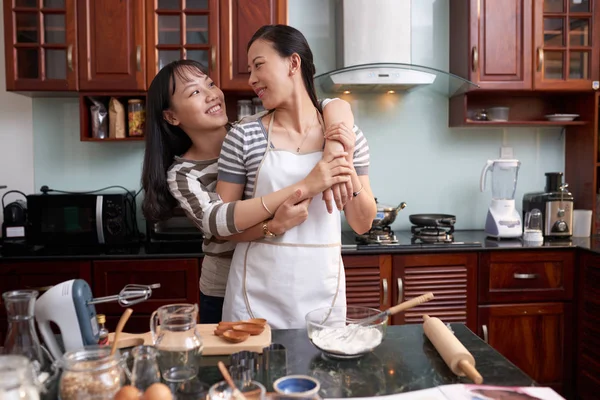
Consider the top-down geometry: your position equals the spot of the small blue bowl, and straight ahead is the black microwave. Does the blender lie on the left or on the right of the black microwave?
right

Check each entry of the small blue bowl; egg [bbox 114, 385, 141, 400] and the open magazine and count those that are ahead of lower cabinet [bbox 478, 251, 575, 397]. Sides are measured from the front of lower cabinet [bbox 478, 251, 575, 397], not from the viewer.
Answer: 3

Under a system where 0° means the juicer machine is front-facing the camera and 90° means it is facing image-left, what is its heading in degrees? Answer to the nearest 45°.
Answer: approximately 0°

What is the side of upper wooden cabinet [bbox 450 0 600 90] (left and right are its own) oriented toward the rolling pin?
front

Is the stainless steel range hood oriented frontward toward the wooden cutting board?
yes

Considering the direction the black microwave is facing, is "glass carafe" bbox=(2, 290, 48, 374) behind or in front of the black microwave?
in front

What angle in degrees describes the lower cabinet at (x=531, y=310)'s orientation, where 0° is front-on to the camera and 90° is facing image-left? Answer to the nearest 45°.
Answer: approximately 0°

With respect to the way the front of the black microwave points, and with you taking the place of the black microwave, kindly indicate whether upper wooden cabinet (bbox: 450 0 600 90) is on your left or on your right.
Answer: on your left

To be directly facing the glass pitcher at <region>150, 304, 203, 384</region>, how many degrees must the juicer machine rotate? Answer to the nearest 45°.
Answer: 0° — it already faces it
